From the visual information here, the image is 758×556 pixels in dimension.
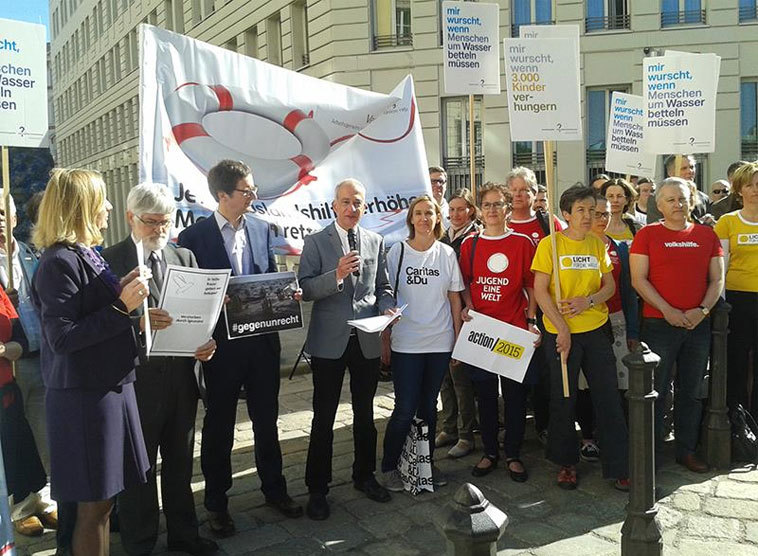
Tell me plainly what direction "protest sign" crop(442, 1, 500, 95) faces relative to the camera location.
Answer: facing the viewer

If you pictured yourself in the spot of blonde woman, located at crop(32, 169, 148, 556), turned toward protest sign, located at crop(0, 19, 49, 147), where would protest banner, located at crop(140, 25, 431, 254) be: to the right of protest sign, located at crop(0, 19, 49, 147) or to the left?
right

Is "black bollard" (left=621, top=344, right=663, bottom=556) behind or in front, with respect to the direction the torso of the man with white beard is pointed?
in front

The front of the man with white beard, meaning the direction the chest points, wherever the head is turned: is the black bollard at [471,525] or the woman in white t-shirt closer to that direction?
the black bollard

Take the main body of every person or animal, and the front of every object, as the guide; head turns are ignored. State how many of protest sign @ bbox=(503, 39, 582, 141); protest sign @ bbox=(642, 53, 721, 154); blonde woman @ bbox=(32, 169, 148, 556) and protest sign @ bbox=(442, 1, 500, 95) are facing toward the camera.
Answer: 3

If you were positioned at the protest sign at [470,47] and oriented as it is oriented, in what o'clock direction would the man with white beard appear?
The man with white beard is roughly at 1 o'clock from the protest sign.

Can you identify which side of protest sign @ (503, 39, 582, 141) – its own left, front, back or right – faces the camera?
front

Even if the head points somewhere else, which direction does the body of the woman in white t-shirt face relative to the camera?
toward the camera

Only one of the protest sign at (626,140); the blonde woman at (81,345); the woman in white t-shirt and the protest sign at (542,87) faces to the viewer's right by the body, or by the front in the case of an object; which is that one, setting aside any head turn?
the blonde woman

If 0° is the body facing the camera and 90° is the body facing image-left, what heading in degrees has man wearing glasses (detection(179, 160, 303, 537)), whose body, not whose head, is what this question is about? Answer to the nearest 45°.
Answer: approximately 315°

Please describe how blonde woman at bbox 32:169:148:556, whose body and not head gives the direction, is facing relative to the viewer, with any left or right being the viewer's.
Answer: facing to the right of the viewer

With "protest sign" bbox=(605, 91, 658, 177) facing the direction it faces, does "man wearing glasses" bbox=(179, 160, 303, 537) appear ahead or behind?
ahead

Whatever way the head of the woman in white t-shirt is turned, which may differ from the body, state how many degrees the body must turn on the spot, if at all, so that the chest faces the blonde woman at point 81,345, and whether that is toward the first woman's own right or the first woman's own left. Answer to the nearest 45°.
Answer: approximately 45° to the first woman's own right
